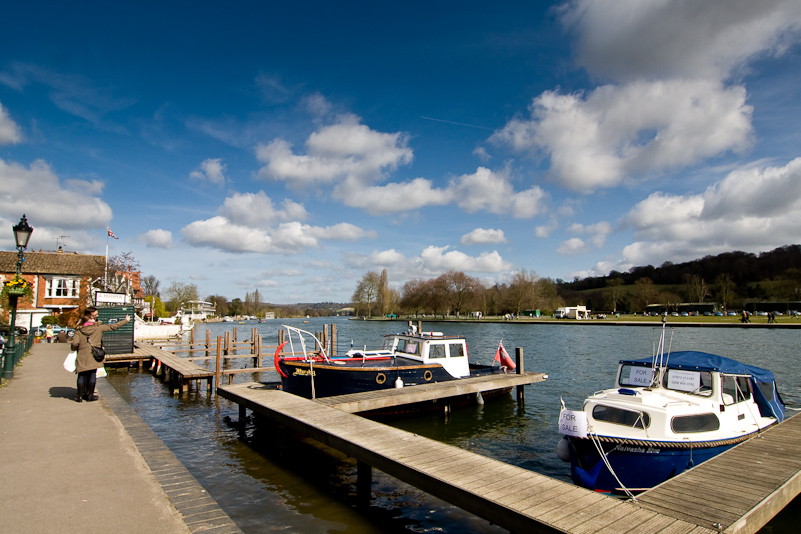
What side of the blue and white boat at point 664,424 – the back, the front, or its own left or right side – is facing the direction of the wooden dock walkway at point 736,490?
left

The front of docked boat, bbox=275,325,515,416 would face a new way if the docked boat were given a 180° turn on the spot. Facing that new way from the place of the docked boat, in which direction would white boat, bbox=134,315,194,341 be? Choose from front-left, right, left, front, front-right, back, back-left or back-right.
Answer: left

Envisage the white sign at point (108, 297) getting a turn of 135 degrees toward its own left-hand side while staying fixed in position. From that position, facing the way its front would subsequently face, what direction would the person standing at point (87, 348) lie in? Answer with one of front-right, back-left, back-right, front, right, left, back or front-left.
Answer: back-right

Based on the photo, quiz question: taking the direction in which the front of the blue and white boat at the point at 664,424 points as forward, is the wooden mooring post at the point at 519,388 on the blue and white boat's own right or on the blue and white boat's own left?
on the blue and white boat's own right

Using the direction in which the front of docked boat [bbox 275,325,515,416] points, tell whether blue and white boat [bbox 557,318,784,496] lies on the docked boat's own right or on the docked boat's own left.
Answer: on the docked boat's own left

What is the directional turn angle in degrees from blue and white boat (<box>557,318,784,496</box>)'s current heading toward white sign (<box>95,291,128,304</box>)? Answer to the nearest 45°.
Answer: approximately 45° to its right

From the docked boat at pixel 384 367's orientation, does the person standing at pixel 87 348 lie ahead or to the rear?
ahead

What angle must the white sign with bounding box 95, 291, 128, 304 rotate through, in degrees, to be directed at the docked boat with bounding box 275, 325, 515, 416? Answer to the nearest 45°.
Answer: approximately 45° to its left

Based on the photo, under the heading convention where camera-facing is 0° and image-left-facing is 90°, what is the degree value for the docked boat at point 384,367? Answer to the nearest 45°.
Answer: approximately 45°

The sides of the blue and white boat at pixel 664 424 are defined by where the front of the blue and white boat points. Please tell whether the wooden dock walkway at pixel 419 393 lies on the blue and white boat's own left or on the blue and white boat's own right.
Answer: on the blue and white boat's own right

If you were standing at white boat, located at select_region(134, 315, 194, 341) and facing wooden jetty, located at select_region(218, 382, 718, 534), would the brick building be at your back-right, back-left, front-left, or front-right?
back-right

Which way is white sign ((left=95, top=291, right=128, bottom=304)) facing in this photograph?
toward the camera

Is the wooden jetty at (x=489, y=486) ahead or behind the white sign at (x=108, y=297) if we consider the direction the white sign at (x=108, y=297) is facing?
ahead

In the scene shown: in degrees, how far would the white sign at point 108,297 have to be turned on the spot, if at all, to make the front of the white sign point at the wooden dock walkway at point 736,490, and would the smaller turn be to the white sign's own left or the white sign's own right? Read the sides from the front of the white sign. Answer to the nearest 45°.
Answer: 0° — it already faces it

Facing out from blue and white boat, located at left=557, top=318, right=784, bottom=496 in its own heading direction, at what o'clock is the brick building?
The brick building is roughly at 2 o'clock from the blue and white boat.

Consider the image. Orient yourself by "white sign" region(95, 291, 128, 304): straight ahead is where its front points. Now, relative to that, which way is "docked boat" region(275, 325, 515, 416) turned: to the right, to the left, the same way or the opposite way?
to the right
